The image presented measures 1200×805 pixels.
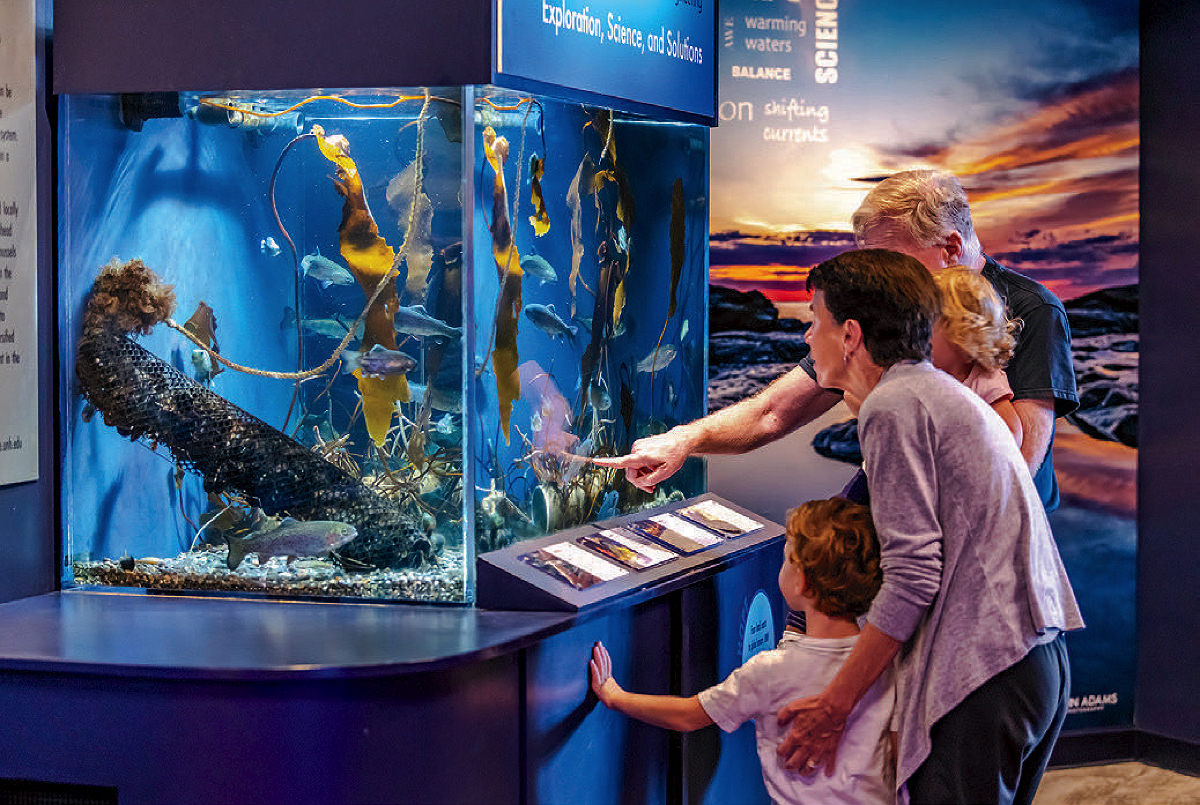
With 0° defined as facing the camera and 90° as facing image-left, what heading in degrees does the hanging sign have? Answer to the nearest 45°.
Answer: approximately 315°

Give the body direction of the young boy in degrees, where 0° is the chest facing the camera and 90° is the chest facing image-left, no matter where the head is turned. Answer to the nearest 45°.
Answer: approximately 135°

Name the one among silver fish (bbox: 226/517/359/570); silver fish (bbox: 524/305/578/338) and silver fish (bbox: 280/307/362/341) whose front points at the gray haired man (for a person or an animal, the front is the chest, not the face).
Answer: silver fish (bbox: 226/517/359/570)

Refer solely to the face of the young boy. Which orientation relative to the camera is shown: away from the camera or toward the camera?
away from the camera

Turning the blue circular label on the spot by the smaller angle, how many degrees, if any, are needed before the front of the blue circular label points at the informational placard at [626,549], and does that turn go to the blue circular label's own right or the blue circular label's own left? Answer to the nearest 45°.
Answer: approximately 90° to the blue circular label's own right
